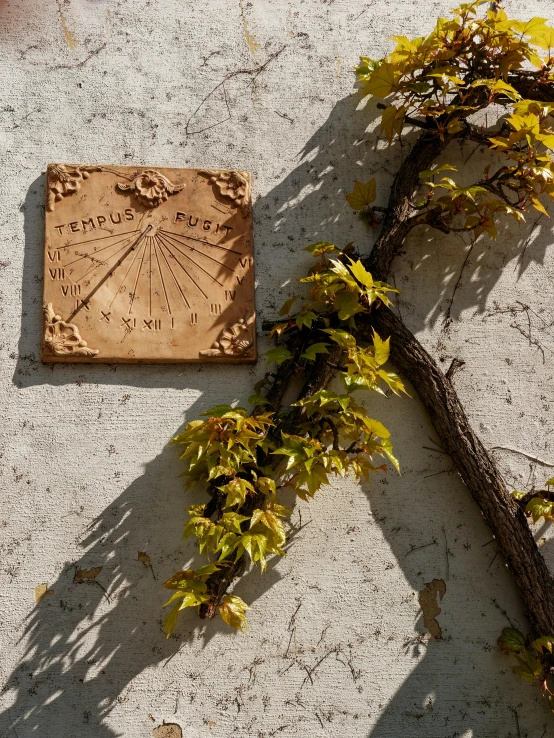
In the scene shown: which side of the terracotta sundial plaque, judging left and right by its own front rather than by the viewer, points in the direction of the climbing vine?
left

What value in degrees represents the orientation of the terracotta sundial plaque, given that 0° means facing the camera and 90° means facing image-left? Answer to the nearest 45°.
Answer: approximately 0°
